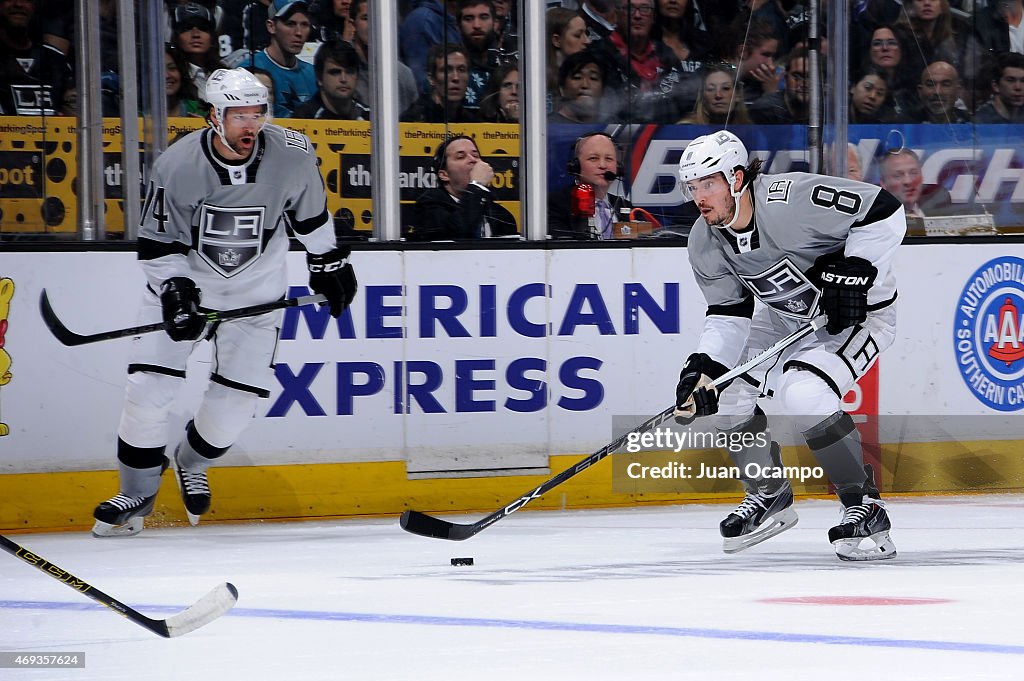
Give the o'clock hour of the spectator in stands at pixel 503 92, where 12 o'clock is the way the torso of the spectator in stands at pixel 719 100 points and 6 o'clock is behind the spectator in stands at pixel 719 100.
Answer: the spectator in stands at pixel 503 92 is roughly at 2 o'clock from the spectator in stands at pixel 719 100.

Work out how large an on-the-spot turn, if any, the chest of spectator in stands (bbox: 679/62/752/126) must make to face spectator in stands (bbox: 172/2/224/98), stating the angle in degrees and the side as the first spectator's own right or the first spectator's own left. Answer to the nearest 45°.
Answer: approximately 45° to the first spectator's own right

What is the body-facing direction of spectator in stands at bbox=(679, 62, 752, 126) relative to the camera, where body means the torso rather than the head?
toward the camera

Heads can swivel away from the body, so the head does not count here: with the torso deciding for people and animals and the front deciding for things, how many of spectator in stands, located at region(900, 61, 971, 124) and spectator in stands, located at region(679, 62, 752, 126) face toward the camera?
2

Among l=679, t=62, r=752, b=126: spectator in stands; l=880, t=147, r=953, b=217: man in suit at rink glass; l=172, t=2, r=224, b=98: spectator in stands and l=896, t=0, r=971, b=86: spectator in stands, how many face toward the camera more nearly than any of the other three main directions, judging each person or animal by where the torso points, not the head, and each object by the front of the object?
4

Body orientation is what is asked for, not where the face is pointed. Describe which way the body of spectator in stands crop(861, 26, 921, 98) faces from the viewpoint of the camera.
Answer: toward the camera

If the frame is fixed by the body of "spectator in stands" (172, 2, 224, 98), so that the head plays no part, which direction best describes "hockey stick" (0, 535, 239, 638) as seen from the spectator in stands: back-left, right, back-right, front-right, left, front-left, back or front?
front

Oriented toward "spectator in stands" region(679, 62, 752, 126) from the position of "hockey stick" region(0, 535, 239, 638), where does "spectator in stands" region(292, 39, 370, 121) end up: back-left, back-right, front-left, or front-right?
front-left

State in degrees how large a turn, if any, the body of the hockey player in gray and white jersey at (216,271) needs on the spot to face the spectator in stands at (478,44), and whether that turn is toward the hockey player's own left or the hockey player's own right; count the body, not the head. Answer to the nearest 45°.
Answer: approximately 135° to the hockey player's own left

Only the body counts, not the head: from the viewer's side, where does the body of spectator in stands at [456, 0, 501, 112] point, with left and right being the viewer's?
facing the viewer
